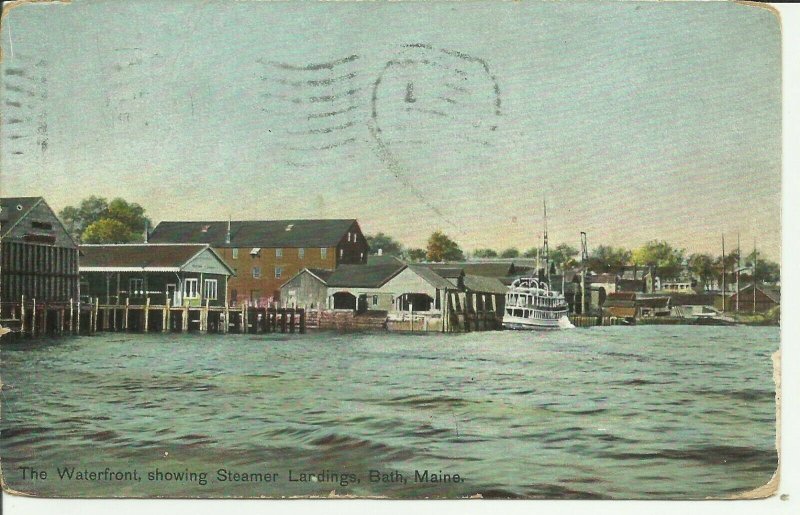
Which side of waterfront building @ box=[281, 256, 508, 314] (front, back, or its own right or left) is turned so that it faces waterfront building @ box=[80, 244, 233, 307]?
right

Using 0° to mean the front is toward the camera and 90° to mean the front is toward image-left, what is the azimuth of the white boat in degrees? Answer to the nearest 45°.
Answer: approximately 315°

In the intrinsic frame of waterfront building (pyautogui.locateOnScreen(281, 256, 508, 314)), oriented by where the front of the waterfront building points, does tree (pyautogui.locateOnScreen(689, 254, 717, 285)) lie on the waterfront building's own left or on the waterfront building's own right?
on the waterfront building's own left

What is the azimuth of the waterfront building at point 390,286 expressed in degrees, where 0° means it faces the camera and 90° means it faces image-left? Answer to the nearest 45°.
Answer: approximately 0°
